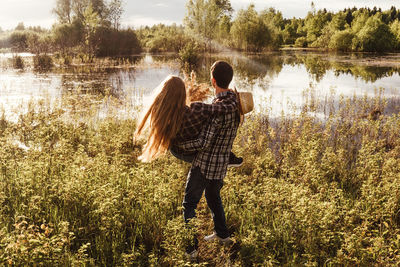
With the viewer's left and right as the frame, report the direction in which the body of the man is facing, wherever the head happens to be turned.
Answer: facing away from the viewer and to the left of the viewer

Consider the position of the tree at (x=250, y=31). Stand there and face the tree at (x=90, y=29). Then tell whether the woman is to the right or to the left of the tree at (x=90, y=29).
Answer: left

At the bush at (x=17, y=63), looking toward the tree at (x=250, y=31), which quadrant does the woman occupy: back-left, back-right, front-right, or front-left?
back-right
